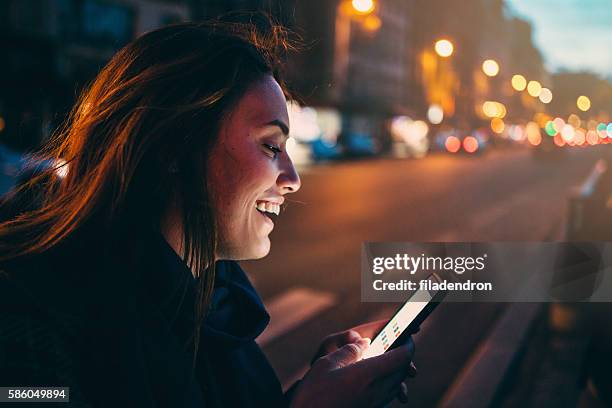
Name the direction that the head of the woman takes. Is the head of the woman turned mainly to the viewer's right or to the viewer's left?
to the viewer's right

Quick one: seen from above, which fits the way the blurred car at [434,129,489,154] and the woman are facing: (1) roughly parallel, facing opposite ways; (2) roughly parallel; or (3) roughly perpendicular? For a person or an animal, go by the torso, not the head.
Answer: roughly perpendicular

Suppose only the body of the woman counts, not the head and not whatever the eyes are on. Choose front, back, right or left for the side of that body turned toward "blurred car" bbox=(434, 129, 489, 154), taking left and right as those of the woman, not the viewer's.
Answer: left

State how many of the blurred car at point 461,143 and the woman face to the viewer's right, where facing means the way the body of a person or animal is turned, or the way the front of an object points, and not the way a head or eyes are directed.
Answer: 1

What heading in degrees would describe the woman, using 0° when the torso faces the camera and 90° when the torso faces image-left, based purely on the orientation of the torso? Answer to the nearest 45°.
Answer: approximately 270°

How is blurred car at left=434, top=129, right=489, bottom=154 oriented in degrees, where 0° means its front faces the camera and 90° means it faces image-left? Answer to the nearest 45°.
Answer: approximately 180°

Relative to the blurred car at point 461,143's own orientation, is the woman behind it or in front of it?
behind
